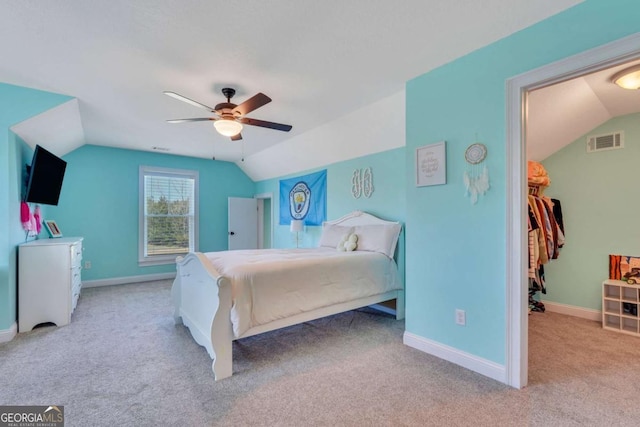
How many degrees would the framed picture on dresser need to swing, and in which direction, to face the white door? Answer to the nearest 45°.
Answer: approximately 45° to its left

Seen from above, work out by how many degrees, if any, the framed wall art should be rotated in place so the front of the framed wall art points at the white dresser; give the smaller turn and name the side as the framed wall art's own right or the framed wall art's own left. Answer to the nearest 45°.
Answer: approximately 45° to the framed wall art's own right

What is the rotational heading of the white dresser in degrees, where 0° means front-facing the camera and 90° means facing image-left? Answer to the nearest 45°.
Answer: approximately 270°

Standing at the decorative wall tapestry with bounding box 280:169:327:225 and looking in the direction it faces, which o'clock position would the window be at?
The window is roughly at 2 o'clock from the decorative wall tapestry.

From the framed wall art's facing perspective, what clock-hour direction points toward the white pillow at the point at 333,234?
The white pillow is roughly at 3 o'clock from the framed wall art.

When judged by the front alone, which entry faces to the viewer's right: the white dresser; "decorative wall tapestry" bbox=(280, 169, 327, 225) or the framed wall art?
the white dresser

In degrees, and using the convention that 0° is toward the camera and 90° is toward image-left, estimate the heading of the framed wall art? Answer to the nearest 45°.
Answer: approximately 45°

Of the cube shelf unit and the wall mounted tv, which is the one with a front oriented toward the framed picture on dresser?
the cube shelf unit
